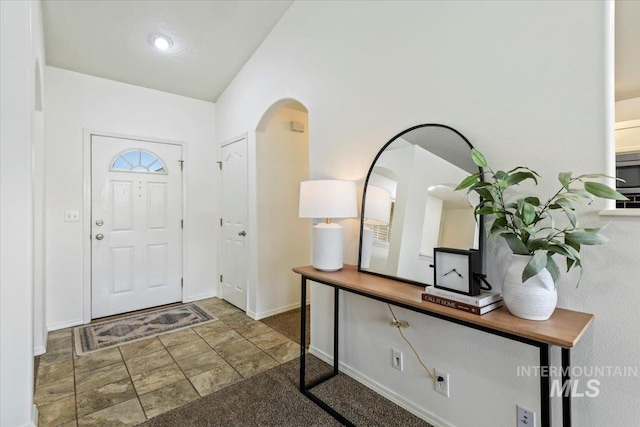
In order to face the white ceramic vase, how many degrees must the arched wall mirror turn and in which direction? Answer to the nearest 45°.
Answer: approximately 90° to its left

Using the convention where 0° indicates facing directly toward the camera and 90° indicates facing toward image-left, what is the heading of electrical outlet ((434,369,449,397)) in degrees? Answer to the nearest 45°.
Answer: approximately 45°

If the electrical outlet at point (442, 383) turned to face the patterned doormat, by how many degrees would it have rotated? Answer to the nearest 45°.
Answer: approximately 45° to its right

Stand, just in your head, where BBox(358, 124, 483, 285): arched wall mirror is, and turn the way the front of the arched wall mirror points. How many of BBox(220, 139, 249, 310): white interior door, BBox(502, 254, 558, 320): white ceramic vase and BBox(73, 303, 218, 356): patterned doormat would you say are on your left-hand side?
1

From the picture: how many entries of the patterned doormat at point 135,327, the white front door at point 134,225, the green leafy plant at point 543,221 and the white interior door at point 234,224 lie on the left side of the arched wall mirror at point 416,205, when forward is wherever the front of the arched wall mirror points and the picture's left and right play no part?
1

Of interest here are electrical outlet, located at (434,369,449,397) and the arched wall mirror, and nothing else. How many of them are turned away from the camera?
0

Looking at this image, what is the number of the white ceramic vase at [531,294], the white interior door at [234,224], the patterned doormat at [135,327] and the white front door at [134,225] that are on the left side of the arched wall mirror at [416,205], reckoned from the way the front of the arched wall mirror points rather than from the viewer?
1
